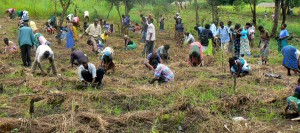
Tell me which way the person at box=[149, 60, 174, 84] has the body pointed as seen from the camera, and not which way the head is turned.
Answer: to the viewer's left

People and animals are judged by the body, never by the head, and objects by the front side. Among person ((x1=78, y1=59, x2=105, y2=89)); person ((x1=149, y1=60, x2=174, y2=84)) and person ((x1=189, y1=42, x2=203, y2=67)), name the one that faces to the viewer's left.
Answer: person ((x1=149, y1=60, x2=174, y2=84))

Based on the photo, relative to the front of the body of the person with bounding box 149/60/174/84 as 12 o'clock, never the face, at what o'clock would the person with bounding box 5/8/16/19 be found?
the person with bounding box 5/8/16/19 is roughly at 2 o'clock from the person with bounding box 149/60/174/84.

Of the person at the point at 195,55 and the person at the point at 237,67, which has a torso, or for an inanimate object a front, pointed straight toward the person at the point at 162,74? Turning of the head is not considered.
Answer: the person at the point at 237,67

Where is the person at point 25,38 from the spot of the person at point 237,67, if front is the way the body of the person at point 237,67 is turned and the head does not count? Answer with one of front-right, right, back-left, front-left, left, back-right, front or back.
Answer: front-right

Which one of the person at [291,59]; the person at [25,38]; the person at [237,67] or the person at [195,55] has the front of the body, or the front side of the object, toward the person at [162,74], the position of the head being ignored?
the person at [237,67]

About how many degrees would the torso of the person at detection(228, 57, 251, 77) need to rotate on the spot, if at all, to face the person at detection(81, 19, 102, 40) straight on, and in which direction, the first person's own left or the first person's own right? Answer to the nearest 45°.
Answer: approximately 90° to the first person's own right

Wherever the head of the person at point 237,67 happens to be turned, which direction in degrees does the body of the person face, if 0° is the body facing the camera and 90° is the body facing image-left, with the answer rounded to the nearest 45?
approximately 45°
